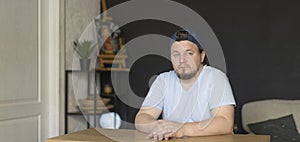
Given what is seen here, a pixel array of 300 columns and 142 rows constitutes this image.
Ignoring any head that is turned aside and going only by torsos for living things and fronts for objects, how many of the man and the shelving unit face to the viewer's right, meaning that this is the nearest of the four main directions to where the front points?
0

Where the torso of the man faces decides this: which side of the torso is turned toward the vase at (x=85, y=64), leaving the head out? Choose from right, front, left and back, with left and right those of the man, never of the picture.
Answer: right

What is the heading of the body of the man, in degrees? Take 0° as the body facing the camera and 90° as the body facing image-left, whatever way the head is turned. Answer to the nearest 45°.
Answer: approximately 45°
